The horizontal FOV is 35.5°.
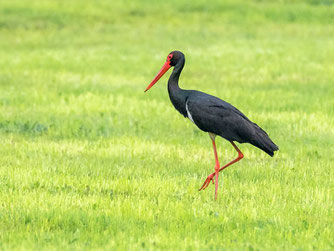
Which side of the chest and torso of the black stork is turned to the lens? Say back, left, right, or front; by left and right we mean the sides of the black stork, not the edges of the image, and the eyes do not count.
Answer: left
